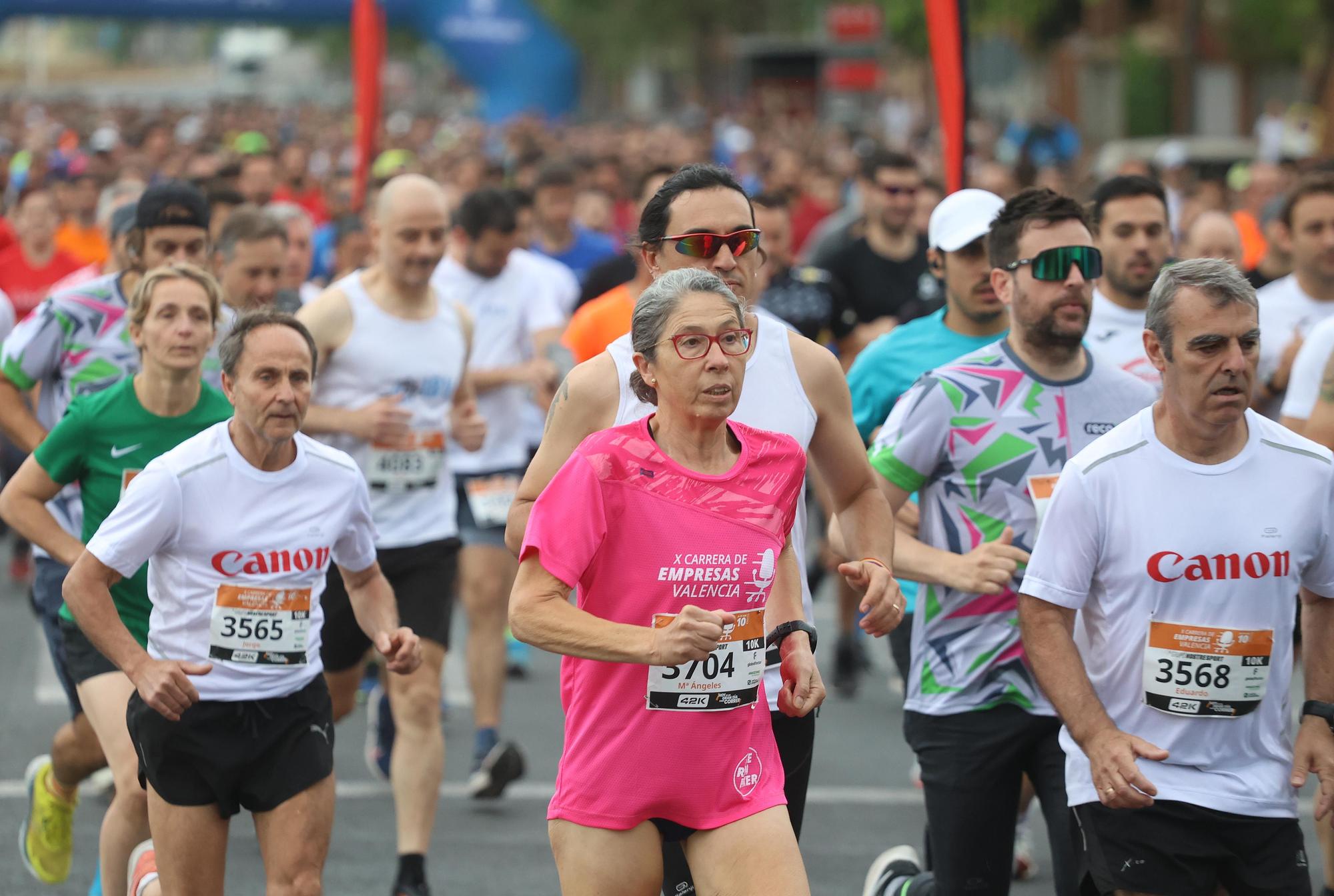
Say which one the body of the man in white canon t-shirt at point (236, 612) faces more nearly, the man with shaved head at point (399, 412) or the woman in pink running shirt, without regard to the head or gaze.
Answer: the woman in pink running shirt

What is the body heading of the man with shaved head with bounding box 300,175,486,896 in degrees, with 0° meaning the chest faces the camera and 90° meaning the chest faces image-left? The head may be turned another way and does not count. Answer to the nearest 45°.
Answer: approximately 315°

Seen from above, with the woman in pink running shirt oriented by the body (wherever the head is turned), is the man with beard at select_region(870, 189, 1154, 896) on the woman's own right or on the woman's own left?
on the woman's own left

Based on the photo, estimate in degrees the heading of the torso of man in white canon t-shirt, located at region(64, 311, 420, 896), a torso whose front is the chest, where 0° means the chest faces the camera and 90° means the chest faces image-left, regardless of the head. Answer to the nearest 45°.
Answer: approximately 315°

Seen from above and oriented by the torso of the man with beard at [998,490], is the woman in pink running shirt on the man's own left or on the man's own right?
on the man's own right

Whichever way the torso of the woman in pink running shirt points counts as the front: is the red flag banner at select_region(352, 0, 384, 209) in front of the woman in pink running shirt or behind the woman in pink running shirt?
behind

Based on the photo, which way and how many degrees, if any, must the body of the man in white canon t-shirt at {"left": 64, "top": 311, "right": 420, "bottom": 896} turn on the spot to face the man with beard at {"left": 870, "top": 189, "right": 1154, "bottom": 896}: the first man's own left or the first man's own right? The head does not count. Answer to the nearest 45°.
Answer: approximately 45° to the first man's own left

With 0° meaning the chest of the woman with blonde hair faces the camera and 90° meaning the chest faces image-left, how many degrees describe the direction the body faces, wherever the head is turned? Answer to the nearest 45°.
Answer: approximately 315°
